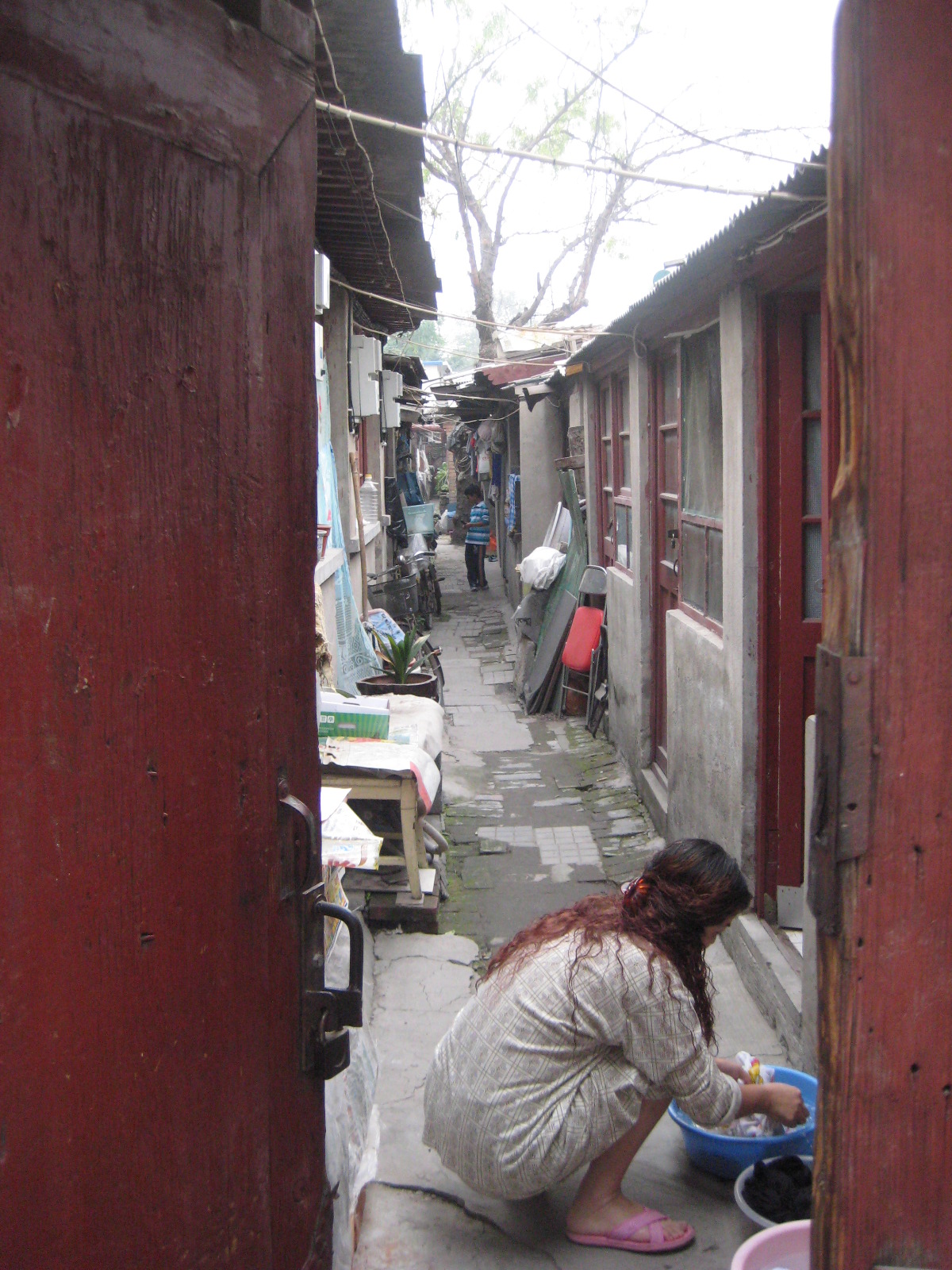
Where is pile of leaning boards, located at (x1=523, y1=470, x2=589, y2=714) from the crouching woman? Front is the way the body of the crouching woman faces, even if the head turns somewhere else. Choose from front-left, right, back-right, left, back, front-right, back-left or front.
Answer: left

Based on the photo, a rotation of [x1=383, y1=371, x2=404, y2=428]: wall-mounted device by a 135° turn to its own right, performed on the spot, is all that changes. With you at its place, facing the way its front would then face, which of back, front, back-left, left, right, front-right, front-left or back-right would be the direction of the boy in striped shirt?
back-right

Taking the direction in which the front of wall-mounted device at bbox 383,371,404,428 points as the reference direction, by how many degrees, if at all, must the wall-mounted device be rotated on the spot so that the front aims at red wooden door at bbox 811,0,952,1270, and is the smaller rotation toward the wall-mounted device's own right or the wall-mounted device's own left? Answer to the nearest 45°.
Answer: approximately 90° to the wall-mounted device's own right

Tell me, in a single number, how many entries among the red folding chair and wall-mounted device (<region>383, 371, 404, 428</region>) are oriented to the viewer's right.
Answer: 1

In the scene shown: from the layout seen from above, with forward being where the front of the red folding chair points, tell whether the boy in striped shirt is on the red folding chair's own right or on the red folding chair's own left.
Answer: on the red folding chair's own right

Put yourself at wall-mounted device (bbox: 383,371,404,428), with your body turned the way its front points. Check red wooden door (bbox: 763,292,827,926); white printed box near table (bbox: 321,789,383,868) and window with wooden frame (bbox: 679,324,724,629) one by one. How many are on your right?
3

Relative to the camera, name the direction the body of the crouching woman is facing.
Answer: to the viewer's right

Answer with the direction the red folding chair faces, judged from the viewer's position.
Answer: facing the viewer and to the left of the viewer

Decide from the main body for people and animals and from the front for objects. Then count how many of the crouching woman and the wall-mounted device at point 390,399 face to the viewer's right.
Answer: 2

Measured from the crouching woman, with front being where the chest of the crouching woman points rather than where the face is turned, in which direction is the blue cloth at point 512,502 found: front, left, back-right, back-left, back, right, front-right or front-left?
left

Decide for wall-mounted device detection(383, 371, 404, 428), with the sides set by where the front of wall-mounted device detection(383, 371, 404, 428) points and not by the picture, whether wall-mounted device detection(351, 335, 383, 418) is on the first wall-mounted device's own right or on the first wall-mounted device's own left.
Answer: on the first wall-mounted device's own right

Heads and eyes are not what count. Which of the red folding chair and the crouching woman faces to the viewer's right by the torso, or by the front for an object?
the crouching woman

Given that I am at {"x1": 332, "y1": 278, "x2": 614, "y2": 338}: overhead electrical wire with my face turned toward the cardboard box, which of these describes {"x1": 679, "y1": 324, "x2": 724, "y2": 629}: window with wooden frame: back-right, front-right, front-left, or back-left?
front-left

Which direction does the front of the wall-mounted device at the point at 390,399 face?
to the viewer's right

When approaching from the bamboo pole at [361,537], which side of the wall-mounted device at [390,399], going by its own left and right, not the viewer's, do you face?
right
